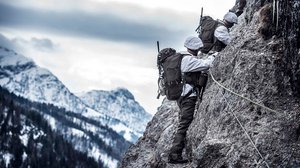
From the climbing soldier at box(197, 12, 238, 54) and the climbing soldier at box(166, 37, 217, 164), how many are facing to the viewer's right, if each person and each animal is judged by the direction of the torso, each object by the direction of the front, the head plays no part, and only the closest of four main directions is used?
2

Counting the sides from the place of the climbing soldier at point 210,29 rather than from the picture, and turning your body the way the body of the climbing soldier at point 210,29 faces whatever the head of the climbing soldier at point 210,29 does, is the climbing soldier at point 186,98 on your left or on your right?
on your right

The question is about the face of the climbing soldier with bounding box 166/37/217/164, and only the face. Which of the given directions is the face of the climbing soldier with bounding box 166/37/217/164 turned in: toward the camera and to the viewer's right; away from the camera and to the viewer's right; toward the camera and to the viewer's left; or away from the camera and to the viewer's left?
away from the camera and to the viewer's right

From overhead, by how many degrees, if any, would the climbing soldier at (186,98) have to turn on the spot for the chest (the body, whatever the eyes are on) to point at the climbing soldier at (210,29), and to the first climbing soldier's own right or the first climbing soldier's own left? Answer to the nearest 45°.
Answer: approximately 90° to the first climbing soldier's own left

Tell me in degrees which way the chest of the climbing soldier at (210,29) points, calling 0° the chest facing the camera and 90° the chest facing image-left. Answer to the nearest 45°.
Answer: approximately 270°

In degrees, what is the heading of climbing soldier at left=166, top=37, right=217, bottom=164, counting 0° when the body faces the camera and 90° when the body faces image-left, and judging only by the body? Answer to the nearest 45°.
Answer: approximately 270°
